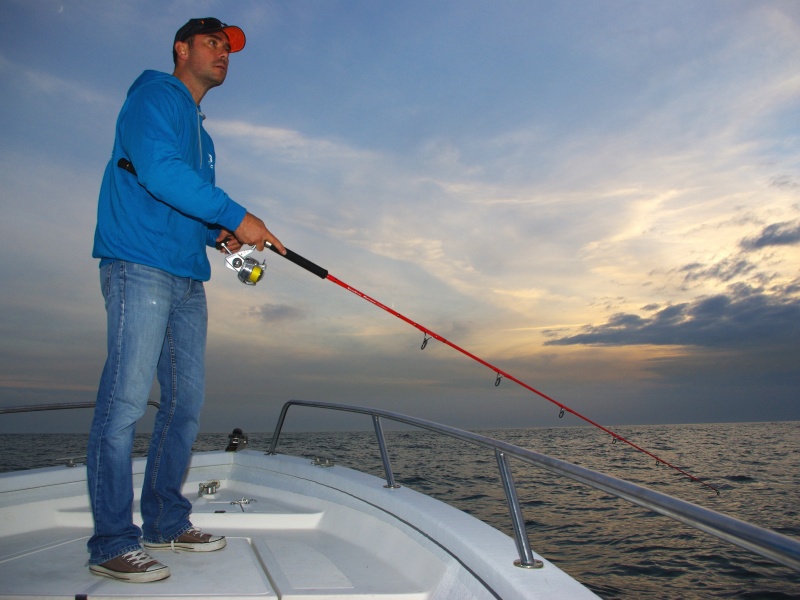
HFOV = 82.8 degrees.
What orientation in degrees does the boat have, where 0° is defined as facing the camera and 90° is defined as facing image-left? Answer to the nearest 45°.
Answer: approximately 180°
